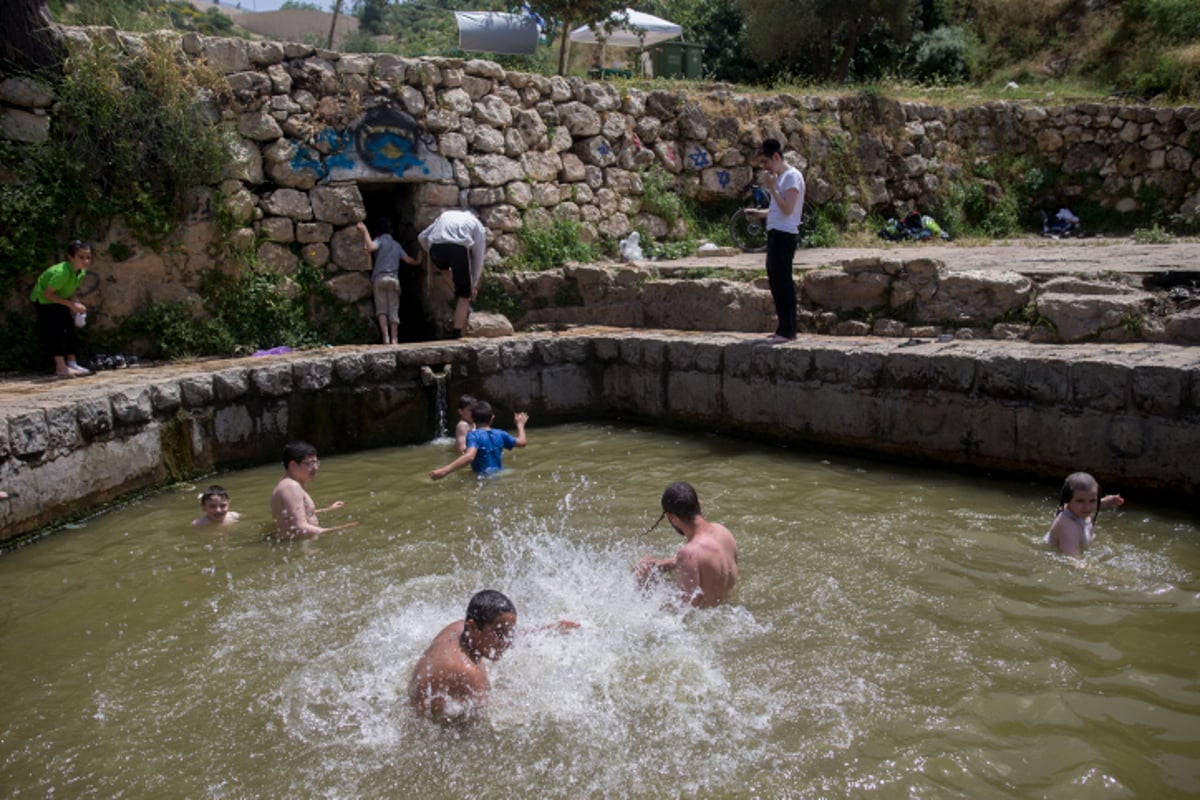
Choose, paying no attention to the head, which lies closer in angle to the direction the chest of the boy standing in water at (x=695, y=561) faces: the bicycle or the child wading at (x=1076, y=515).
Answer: the bicycle

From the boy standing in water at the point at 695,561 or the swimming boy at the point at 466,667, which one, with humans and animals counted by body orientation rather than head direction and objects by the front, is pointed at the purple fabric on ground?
the boy standing in water

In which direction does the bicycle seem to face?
to the viewer's left

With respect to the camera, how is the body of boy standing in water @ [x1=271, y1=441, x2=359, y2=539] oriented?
to the viewer's right

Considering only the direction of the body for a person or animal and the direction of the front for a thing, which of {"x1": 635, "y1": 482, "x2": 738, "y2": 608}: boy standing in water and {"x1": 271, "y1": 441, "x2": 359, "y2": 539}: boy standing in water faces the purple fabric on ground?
{"x1": 635, "y1": 482, "x2": 738, "y2": 608}: boy standing in water

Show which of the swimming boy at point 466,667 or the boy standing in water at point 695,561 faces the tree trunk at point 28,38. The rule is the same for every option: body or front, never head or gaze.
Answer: the boy standing in water

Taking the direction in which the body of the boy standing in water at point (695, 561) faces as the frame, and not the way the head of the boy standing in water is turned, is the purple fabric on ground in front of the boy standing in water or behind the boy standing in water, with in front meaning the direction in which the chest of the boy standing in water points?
in front

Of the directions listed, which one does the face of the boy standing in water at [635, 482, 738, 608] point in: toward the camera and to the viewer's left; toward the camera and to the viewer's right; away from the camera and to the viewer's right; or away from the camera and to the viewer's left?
away from the camera and to the viewer's left

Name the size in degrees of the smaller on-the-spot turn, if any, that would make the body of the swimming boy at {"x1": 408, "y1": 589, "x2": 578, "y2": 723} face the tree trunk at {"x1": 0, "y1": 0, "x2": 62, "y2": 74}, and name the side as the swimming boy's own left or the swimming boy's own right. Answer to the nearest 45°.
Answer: approximately 135° to the swimming boy's own left

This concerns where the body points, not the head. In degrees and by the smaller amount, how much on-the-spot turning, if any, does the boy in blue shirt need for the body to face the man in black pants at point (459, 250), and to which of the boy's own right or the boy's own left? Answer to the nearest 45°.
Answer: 0° — they already face them
